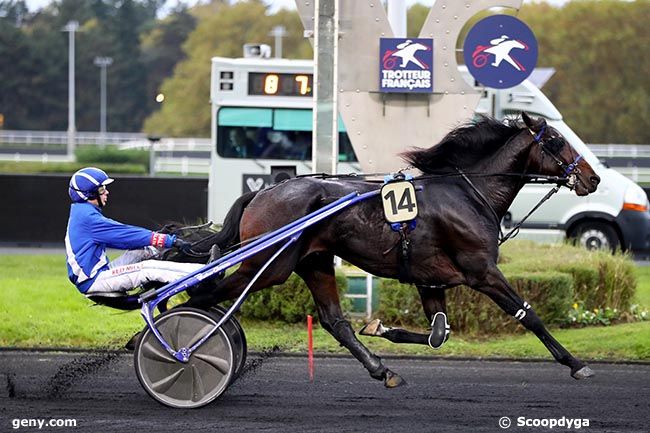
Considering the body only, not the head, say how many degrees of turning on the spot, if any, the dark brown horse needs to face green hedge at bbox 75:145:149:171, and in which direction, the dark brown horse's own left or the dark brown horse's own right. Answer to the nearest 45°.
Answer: approximately 90° to the dark brown horse's own left

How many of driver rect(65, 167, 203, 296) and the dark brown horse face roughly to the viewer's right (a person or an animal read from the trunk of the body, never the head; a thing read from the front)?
2

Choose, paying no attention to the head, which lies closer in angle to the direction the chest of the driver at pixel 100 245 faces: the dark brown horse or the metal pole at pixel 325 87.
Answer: the dark brown horse

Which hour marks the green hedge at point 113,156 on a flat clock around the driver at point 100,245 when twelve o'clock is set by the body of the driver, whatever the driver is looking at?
The green hedge is roughly at 9 o'clock from the driver.

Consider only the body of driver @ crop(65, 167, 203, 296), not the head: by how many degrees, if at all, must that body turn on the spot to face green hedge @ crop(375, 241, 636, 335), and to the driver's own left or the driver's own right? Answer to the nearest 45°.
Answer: approximately 45° to the driver's own left

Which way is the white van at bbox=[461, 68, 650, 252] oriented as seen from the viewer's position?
to the viewer's right

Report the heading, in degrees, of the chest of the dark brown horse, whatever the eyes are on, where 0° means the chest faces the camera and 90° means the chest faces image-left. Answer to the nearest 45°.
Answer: approximately 270°

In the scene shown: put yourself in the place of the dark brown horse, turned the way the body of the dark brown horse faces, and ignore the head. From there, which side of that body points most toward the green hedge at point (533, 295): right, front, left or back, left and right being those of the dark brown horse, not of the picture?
left

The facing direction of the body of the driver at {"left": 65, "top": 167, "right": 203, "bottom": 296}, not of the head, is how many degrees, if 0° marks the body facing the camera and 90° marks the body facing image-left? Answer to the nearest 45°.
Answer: approximately 270°

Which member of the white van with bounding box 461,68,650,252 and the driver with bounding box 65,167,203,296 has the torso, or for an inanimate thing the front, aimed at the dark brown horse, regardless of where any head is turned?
the driver

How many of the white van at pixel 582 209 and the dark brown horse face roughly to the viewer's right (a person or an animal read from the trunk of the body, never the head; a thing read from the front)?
2

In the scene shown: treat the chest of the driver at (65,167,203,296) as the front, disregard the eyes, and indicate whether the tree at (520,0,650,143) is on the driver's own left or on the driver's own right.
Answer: on the driver's own left

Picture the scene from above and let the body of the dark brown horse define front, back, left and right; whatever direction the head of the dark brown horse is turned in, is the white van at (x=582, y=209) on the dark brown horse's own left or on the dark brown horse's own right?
on the dark brown horse's own left

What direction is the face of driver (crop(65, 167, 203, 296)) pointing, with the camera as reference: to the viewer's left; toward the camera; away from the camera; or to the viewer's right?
to the viewer's right

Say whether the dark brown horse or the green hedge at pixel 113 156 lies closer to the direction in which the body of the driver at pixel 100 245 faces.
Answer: the dark brown horse
